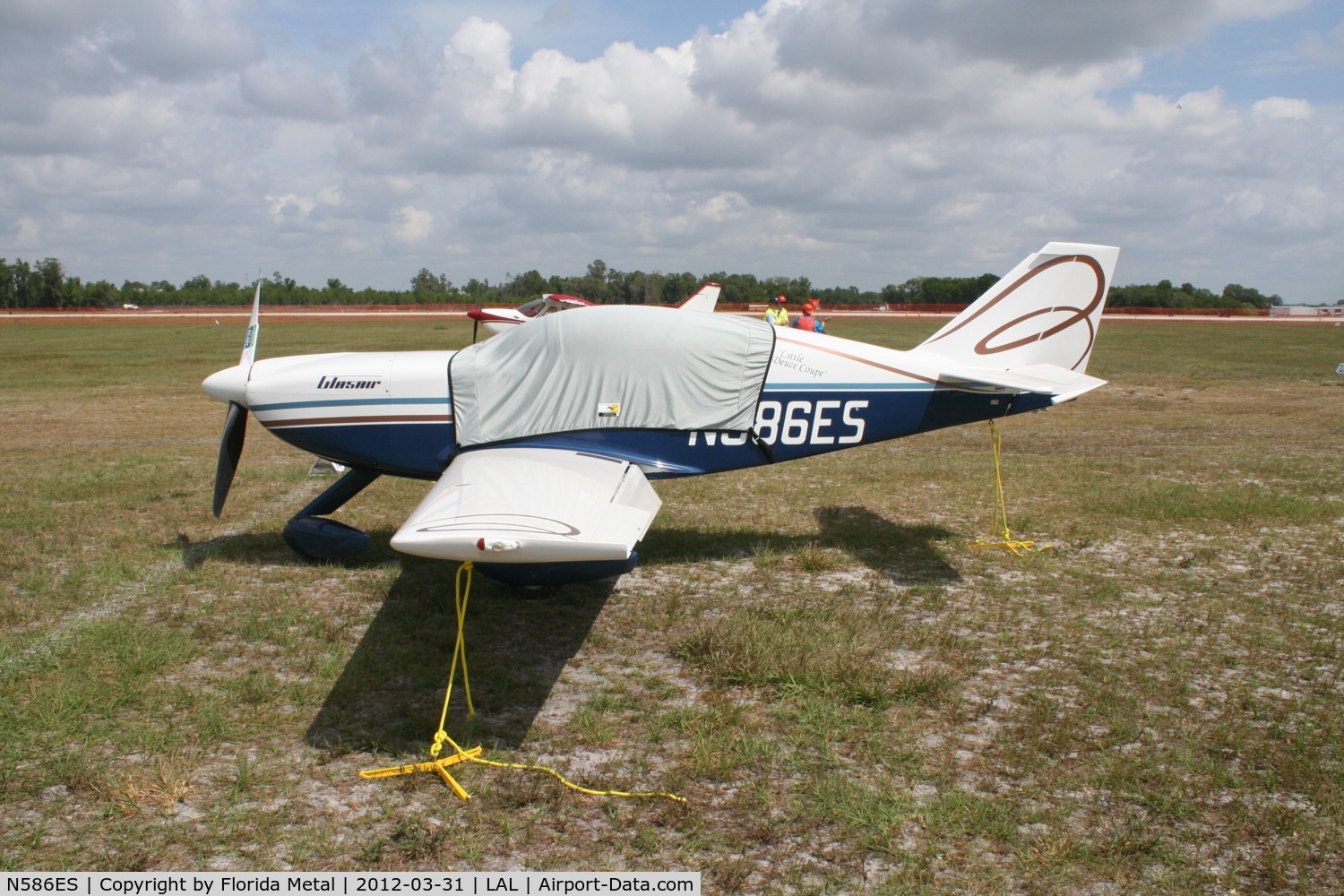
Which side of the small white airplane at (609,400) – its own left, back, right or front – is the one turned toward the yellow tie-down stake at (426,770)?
left

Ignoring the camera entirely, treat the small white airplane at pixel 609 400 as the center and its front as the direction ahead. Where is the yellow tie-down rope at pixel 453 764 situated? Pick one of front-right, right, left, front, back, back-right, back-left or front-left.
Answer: left

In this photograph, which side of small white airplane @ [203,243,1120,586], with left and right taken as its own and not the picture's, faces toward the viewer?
left
